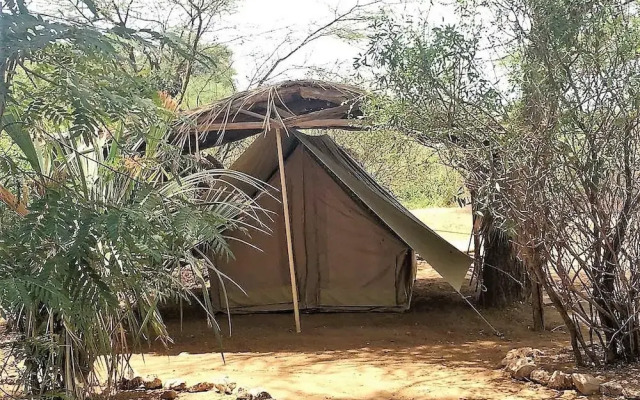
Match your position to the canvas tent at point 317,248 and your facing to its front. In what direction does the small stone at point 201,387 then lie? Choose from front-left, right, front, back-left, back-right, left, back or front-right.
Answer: front

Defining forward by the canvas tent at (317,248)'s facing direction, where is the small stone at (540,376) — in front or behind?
in front

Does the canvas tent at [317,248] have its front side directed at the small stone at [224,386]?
yes

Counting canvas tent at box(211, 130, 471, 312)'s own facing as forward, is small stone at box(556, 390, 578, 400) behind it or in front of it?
in front

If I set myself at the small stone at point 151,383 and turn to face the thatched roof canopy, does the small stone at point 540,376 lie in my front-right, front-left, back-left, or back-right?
front-right

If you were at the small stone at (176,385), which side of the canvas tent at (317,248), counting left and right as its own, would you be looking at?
front

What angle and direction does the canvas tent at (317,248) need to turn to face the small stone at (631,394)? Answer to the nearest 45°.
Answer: approximately 45° to its left

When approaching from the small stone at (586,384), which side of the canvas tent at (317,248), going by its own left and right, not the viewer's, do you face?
front

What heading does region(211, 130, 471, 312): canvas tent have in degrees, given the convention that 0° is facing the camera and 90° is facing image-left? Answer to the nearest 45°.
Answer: approximately 0°

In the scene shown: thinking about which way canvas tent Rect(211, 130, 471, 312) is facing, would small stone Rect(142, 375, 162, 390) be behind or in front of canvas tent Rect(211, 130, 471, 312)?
in front

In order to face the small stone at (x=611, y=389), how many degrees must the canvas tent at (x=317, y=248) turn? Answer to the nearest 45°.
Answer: approximately 45° to its left

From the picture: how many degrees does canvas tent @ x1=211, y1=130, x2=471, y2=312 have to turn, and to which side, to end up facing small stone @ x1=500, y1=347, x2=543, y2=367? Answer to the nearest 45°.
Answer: approximately 45° to its left

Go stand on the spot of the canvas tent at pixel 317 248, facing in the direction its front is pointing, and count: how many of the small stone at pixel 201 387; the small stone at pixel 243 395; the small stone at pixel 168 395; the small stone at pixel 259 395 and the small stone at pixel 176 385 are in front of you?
5

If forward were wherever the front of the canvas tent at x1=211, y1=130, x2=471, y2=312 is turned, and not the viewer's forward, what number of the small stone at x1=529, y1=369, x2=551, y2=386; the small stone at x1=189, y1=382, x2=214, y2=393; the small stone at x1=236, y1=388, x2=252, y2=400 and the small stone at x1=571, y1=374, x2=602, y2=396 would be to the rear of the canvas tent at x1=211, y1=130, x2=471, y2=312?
0
